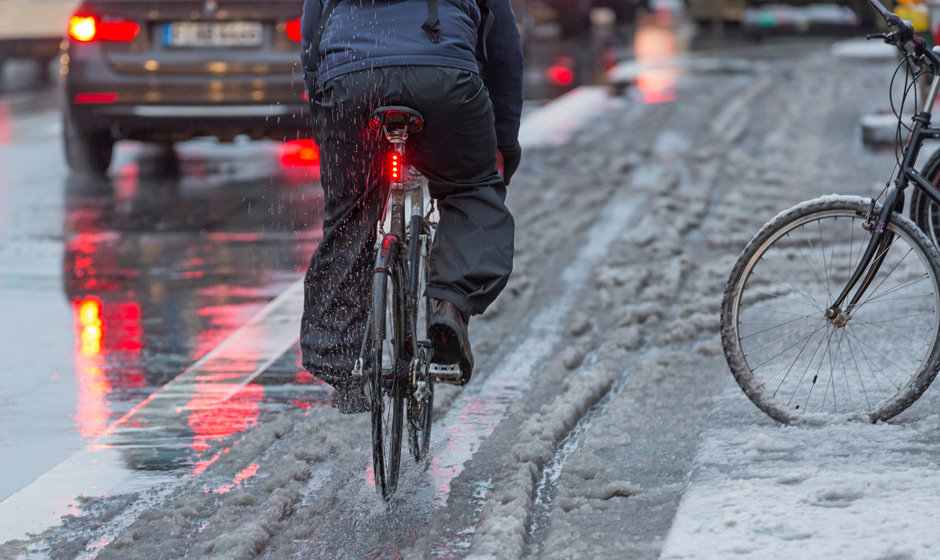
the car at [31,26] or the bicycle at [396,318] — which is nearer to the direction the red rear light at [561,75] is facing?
the bicycle

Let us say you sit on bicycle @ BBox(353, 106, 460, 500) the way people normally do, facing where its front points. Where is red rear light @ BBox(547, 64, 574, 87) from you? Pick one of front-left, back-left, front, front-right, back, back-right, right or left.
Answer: front

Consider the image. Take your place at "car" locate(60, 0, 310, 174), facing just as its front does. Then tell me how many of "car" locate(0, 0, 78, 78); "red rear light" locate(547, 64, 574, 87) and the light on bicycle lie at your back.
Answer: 1

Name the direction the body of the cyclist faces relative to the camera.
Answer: away from the camera

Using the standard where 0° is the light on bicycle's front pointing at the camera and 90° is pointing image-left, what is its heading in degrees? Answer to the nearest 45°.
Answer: approximately 0°

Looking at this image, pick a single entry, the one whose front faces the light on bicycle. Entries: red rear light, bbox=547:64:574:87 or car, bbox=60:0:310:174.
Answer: the red rear light

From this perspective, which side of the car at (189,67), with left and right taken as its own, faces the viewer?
back

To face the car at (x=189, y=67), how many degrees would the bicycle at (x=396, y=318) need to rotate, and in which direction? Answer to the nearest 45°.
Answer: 0° — it already faces it

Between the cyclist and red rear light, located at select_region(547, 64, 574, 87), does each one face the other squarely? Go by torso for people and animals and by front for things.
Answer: yes

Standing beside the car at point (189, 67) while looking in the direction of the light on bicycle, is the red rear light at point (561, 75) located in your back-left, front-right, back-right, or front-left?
back-left

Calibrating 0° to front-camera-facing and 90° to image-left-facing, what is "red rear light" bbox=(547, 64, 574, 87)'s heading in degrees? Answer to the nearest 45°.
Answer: approximately 0°

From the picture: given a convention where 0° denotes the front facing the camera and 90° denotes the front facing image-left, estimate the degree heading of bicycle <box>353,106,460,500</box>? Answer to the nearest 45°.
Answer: approximately 180°

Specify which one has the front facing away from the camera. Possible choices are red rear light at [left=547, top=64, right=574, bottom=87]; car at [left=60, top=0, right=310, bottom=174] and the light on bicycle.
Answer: the car

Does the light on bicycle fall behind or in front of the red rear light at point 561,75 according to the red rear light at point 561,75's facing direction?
in front
